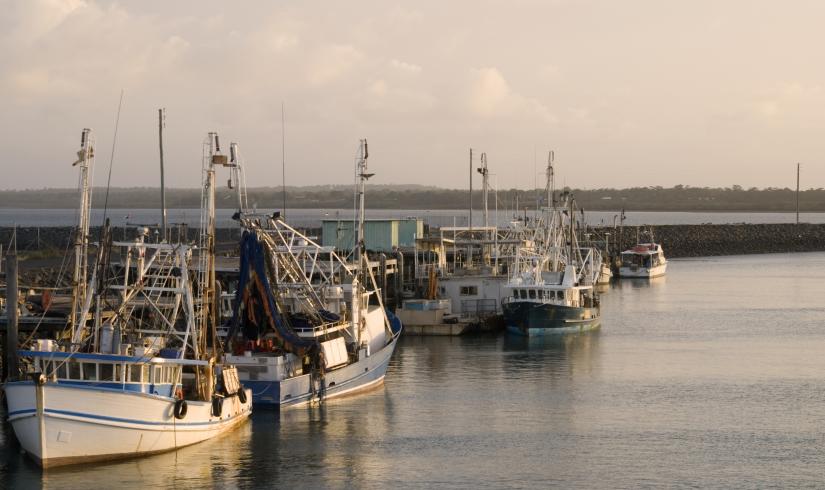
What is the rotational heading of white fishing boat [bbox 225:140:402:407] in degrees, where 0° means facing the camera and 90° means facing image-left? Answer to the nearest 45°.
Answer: approximately 225°

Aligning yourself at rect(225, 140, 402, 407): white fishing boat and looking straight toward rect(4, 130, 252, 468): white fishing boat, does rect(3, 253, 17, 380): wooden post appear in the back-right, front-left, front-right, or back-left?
front-right

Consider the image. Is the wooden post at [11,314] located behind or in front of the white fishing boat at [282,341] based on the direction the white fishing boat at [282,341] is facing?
behind

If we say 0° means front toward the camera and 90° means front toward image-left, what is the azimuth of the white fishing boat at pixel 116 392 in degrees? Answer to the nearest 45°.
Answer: approximately 45°

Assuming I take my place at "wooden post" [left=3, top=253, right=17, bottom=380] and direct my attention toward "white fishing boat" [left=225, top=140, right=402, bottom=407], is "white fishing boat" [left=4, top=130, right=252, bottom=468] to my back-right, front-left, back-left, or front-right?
front-right
